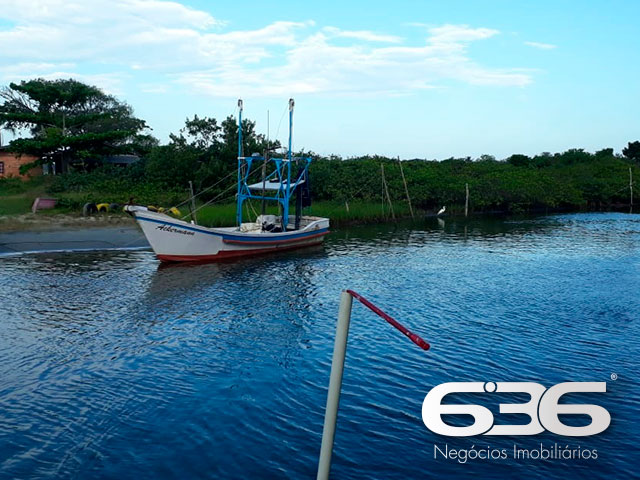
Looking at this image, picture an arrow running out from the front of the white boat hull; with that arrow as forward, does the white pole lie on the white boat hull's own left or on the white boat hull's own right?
on the white boat hull's own left

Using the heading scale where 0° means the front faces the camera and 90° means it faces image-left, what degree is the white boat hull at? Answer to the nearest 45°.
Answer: approximately 45°
